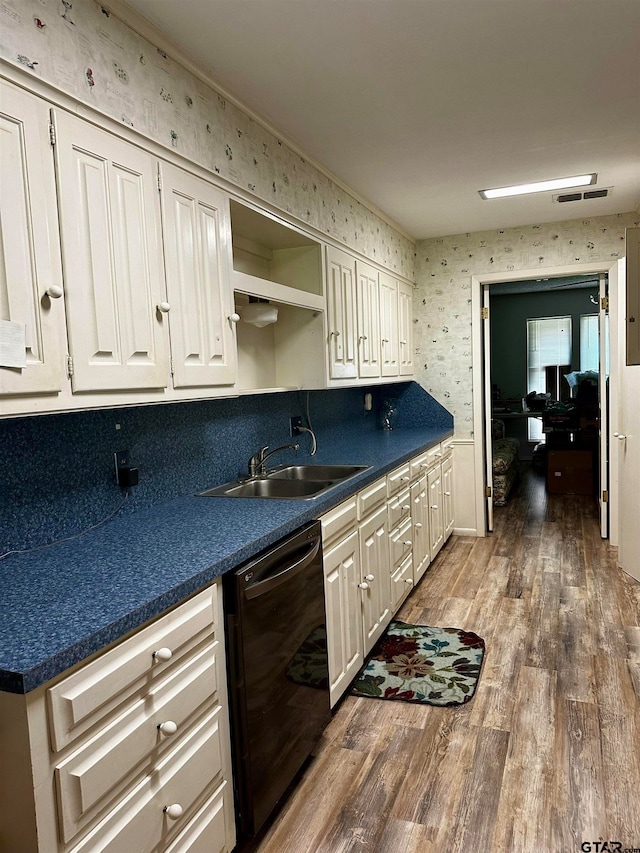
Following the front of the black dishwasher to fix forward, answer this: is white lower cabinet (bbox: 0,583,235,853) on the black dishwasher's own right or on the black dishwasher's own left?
on the black dishwasher's own right

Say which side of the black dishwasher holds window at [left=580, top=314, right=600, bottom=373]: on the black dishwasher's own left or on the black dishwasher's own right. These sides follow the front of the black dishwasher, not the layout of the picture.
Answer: on the black dishwasher's own left

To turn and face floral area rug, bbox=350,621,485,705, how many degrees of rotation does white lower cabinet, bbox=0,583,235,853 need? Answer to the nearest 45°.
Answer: approximately 90° to its left

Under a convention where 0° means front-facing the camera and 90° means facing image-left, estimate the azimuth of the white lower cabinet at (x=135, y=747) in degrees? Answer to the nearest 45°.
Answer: approximately 315°

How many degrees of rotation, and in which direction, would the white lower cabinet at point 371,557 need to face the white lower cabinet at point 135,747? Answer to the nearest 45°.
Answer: approximately 90° to its right

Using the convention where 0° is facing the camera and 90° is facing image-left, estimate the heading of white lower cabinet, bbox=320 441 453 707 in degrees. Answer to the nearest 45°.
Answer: approximately 270°

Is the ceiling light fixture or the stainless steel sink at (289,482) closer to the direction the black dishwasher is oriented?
the ceiling light fixture
